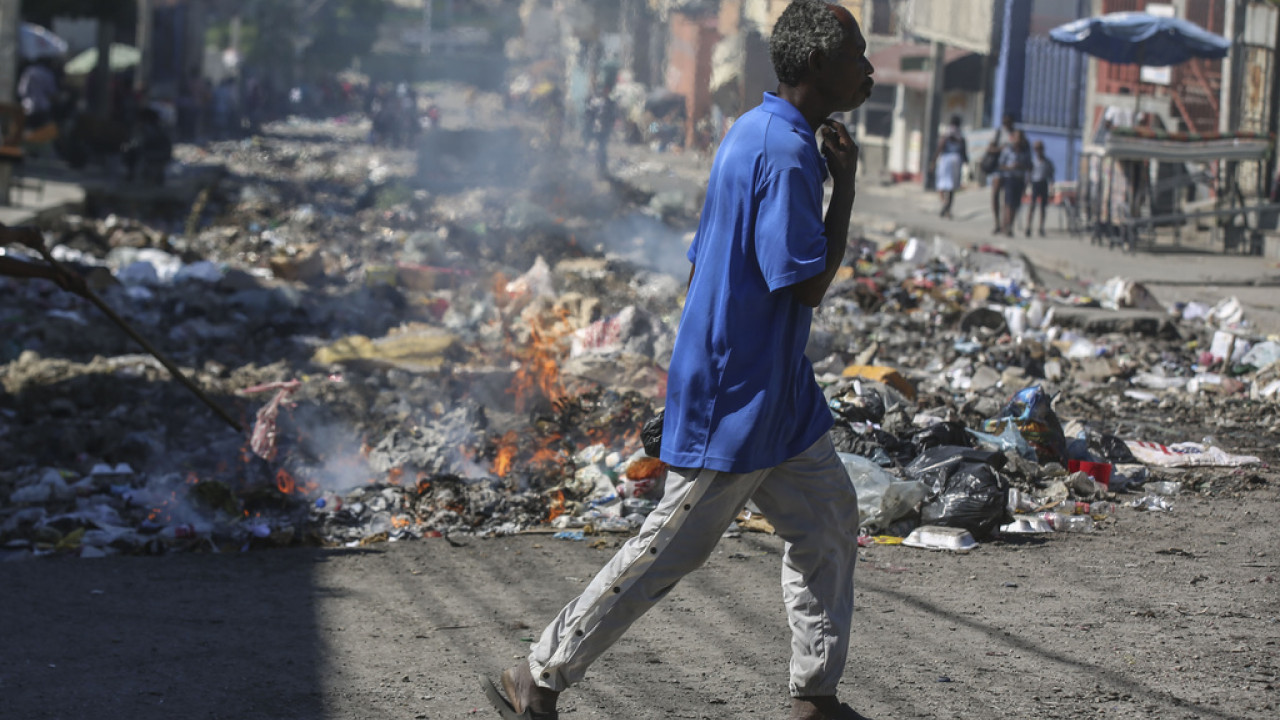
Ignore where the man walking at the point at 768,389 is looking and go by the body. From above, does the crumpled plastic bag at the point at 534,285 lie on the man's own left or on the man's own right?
on the man's own left

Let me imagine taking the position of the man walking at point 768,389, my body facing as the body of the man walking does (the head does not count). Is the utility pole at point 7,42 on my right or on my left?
on my left

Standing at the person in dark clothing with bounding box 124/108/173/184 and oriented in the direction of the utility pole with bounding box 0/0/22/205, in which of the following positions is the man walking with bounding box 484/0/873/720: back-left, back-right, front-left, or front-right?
front-left

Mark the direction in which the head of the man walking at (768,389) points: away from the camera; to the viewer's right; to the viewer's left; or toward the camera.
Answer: to the viewer's right

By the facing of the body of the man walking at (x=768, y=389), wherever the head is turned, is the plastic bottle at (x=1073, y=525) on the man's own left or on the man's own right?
on the man's own left

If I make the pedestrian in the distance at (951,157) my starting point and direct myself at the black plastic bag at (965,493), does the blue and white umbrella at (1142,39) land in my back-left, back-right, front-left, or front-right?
front-left

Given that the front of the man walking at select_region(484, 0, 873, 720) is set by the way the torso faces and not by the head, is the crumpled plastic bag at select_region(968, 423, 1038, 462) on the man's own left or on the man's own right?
on the man's own left

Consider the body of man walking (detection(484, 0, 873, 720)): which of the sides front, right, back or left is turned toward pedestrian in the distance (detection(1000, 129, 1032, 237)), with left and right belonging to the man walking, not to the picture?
left

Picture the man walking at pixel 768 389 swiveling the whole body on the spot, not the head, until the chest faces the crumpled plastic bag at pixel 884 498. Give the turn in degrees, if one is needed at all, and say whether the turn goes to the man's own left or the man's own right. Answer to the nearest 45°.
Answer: approximately 90° to the man's own left

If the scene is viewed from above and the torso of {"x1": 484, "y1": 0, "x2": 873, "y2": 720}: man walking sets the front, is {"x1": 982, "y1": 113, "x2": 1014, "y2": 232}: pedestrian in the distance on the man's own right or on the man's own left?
on the man's own left

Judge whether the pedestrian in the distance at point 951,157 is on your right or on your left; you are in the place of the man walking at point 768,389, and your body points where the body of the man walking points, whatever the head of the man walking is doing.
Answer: on your left

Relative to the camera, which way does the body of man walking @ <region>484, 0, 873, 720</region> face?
to the viewer's right
